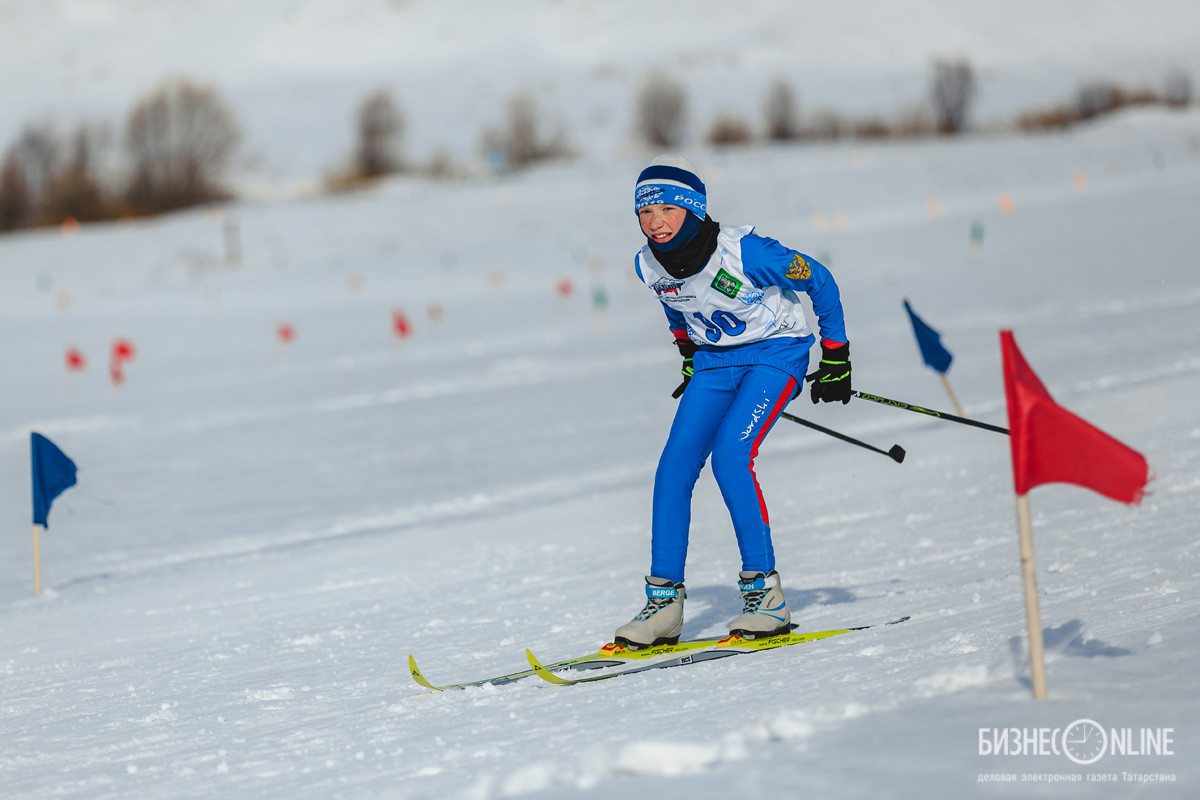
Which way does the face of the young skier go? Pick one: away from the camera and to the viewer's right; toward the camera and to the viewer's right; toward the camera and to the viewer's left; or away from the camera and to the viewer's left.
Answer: toward the camera and to the viewer's left

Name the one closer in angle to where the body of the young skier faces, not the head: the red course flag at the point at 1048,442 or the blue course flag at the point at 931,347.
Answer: the red course flag

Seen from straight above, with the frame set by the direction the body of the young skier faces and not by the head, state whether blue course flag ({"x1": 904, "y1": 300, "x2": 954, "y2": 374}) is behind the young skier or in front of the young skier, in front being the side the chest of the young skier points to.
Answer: behind

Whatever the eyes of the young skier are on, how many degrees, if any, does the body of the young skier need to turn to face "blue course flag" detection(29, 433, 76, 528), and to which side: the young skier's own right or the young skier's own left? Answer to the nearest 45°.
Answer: approximately 90° to the young skier's own right

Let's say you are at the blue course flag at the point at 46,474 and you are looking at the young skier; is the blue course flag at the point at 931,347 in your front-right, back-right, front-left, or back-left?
front-left

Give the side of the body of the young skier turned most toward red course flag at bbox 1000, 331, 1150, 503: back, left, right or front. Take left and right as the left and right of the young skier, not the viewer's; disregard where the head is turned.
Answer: left

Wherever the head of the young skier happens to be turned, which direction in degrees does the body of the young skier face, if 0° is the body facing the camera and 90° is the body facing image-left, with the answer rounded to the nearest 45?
approximately 45°
